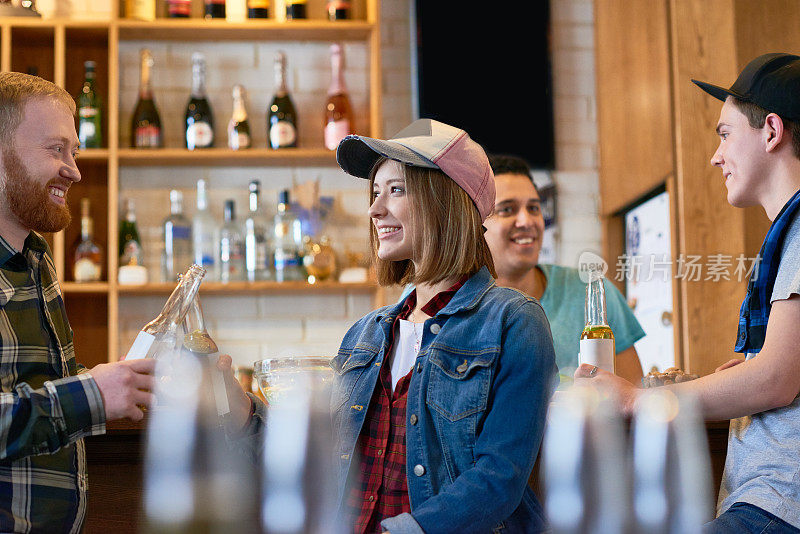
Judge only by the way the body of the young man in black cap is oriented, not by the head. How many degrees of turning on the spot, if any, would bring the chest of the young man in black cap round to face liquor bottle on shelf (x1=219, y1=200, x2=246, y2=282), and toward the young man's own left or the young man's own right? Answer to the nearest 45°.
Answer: approximately 45° to the young man's own right

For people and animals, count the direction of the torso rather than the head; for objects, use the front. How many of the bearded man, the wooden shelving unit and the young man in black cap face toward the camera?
1

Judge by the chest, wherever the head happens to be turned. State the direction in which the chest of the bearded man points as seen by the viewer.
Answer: to the viewer's right

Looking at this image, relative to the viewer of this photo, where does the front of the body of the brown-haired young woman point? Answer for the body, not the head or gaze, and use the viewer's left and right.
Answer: facing the viewer and to the left of the viewer

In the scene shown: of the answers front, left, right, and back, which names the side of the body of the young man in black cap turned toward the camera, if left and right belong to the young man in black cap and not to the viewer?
left

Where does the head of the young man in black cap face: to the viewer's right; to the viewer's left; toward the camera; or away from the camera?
to the viewer's left

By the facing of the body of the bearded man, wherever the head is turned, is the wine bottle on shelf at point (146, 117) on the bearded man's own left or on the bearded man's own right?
on the bearded man's own left

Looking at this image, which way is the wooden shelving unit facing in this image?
toward the camera

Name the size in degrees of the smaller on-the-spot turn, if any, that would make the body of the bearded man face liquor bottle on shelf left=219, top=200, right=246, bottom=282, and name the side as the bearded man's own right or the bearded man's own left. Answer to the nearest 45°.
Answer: approximately 90° to the bearded man's own left

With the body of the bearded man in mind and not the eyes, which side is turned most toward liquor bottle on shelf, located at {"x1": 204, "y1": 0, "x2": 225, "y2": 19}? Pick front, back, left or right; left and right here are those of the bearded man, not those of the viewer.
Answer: left

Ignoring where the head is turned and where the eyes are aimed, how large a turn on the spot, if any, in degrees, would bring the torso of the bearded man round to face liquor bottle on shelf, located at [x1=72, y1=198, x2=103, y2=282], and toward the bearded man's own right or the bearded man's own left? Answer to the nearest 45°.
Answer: approximately 90° to the bearded man's own left

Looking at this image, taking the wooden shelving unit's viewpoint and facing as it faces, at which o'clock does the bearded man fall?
The bearded man is roughly at 12 o'clock from the wooden shelving unit.

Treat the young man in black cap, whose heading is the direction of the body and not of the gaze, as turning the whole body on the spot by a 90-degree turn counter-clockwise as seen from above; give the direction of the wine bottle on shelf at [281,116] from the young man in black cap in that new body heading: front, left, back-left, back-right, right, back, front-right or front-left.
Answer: back-right
